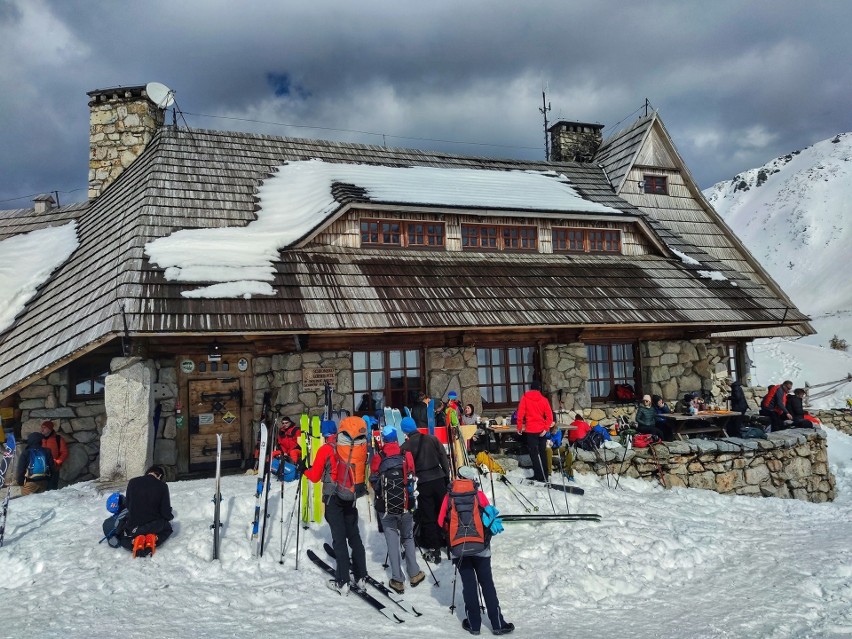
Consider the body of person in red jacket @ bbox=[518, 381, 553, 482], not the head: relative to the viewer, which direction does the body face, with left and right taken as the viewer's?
facing away from the viewer

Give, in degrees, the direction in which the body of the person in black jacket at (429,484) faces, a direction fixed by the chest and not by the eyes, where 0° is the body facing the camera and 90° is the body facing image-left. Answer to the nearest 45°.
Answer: approximately 135°

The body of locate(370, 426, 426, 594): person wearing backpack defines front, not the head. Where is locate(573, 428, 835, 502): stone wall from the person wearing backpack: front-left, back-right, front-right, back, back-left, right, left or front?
front-right

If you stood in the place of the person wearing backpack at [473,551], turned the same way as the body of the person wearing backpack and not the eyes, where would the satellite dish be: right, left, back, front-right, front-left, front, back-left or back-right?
front-left

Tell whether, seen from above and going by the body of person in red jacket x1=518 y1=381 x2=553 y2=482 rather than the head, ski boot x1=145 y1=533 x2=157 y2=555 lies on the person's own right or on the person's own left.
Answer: on the person's own left

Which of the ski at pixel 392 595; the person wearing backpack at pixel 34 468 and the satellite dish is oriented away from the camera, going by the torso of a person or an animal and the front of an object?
the person wearing backpack

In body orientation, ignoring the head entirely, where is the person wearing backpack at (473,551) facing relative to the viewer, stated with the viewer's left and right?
facing away from the viewer

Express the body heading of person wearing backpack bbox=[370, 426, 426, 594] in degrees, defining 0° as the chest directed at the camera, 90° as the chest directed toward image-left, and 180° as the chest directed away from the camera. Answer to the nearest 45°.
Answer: approximately 180°

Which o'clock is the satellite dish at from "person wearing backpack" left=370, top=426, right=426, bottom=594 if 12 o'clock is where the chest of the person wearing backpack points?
The satellite dish is roughly at 11 o'clock from the person wearing backpack.

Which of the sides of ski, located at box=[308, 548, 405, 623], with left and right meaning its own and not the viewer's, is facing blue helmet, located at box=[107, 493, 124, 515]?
back
